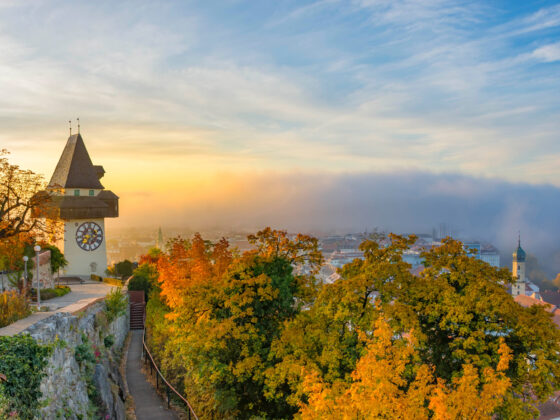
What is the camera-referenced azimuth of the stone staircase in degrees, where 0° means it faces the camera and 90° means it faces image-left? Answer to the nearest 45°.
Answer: approximately 0°

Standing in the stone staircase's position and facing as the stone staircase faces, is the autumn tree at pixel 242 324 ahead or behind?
ahead

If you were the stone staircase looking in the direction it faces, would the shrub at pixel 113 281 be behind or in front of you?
behind

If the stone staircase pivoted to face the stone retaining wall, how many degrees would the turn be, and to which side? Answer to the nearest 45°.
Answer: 0° — it already faces it

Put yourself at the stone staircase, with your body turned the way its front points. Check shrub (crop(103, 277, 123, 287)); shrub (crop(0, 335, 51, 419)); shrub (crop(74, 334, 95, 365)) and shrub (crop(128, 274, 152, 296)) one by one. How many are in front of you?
2

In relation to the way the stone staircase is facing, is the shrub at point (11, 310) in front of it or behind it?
in front

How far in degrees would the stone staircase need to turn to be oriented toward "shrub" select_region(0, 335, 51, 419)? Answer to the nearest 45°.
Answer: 0° — it already faces it

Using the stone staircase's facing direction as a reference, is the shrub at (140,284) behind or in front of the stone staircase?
behind

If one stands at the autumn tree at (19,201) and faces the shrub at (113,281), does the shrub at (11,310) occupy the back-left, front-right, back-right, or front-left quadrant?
back-right
